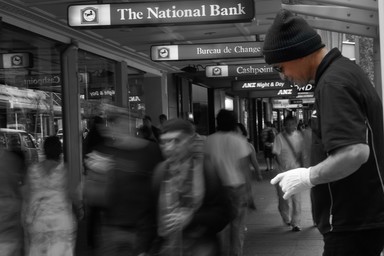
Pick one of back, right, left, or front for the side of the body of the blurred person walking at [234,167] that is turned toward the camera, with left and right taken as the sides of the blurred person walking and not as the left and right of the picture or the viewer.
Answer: back

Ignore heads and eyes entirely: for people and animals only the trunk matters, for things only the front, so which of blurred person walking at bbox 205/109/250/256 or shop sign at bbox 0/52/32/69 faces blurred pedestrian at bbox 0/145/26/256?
the shop sign

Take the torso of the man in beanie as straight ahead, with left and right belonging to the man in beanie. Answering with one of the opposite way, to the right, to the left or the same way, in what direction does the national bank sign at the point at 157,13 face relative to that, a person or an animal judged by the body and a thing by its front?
to the left

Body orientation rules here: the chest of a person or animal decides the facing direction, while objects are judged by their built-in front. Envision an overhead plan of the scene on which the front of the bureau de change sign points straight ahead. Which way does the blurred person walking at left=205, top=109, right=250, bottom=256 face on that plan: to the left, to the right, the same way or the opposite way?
the opposite way

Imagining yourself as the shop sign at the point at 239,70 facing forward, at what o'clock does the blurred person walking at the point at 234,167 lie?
The blurred person walking is roughly at 12 o'clock from the shop sign.

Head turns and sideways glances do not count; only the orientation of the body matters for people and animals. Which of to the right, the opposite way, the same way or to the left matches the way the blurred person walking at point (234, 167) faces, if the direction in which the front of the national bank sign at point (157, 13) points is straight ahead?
the opposite way

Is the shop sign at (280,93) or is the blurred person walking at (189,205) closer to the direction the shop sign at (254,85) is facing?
the blurred person walking

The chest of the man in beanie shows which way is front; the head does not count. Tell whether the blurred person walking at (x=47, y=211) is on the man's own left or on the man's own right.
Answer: on the man's own right

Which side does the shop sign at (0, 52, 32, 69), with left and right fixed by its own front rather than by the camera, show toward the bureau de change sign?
left

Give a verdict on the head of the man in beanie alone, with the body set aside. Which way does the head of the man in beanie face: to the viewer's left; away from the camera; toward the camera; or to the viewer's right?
to the viewer's left

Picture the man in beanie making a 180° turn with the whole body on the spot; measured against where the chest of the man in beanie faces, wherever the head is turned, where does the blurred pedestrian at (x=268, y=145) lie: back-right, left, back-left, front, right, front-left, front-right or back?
left

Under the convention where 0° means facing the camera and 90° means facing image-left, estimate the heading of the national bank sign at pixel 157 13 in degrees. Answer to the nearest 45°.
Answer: approximately 0°
